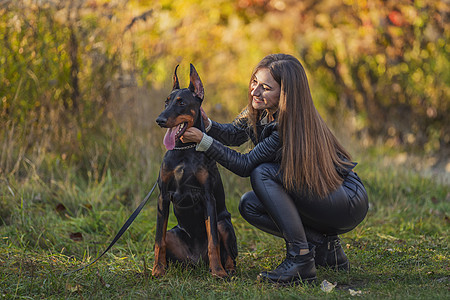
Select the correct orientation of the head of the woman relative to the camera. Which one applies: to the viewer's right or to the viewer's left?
to the viewer's left

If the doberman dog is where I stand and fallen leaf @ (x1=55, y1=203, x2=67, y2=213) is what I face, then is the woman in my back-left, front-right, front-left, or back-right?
back-right

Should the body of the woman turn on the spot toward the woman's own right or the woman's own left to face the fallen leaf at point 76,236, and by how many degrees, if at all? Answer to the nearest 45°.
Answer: approximately 45° to the woman's own right

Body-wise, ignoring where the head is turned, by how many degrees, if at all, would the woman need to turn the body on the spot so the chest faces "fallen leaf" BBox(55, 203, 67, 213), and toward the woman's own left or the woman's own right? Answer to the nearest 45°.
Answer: approximately 45° to the woman's own right

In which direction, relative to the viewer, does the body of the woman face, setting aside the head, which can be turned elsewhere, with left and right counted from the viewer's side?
facing to the left of the viewer
